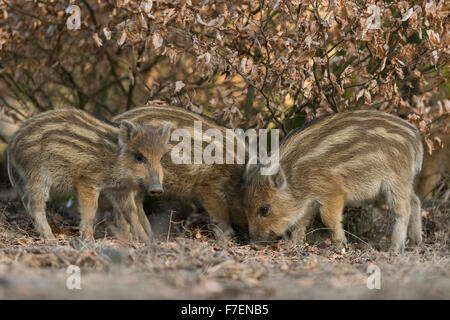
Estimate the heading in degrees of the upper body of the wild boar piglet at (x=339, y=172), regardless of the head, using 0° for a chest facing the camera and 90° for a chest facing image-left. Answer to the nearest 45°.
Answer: approximately 90°

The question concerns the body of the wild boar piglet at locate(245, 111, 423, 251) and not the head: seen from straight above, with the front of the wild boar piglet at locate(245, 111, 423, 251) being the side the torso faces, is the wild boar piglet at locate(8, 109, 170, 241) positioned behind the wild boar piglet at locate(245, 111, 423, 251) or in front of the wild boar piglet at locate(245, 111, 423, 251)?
in front

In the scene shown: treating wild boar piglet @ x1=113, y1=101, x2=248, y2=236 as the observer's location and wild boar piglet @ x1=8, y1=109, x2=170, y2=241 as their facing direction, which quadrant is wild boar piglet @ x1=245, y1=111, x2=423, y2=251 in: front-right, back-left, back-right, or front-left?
back-left

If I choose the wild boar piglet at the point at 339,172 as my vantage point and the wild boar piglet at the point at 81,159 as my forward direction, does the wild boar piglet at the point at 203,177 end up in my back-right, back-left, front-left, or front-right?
front-right

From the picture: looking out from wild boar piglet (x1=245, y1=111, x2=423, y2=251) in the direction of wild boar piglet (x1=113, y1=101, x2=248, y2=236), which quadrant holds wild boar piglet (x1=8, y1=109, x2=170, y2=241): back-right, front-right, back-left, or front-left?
front-left

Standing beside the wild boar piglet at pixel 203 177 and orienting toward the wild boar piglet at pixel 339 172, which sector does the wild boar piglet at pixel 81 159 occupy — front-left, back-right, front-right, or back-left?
back-right

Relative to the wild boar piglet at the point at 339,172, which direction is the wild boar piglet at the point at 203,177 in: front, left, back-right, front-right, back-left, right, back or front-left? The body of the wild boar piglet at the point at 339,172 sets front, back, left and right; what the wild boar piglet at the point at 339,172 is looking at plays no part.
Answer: front

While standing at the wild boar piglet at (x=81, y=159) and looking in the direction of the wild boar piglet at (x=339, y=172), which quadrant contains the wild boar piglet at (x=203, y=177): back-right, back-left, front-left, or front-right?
front-left
